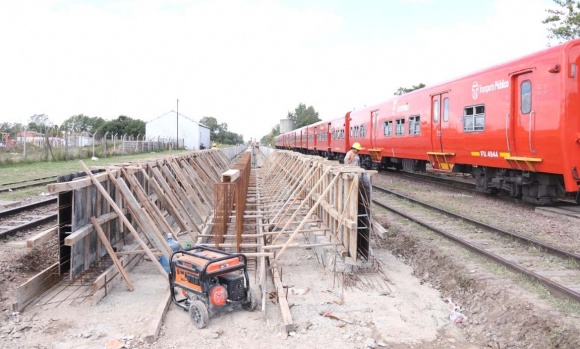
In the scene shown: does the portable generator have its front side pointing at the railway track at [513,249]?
no

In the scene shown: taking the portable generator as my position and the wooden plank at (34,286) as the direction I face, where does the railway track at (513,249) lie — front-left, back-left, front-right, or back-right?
back-right

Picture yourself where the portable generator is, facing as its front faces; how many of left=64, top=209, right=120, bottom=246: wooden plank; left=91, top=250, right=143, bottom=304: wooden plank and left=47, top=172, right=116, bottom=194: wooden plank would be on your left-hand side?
0

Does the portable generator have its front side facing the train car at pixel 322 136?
no

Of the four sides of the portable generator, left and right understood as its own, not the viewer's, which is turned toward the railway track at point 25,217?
right

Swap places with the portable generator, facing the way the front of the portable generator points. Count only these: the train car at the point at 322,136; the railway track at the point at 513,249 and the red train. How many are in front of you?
0

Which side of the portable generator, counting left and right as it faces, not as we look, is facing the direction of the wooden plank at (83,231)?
right

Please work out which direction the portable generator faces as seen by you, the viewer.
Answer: facing the viewer and to the left of the viewer
